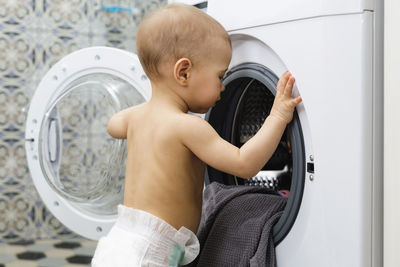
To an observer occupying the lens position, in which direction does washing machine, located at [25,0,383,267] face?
facing the viewer and to the left of the viewer

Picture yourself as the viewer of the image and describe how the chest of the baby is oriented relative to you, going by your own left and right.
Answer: facing away from the viewer and to the right of the viewer

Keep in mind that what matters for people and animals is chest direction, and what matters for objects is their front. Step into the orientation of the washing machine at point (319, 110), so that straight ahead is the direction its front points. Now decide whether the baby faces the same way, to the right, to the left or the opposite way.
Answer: the opposite way

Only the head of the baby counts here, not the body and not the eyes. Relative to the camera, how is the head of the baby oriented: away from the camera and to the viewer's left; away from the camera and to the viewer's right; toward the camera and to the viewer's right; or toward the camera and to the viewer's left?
away from the camera and to the viewer's right
